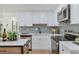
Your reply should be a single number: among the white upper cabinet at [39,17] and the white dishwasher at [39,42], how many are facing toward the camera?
2

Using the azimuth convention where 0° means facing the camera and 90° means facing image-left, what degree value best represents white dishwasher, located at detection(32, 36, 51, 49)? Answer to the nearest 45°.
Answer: approximately 0°

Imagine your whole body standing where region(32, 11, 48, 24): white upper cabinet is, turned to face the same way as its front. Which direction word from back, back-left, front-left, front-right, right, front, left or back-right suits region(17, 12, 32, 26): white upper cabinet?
right

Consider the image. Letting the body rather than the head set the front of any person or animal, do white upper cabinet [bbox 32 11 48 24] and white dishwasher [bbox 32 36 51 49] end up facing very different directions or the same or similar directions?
same or similar directions

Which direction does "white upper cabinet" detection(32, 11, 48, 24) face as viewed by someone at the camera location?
facing the viewer
